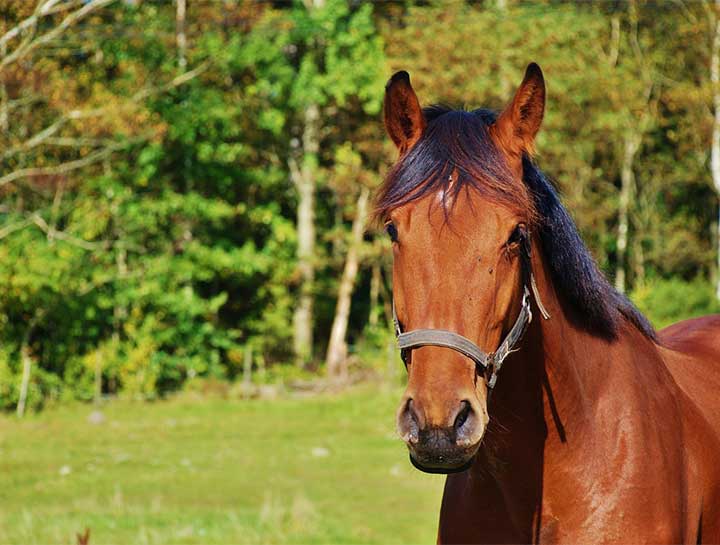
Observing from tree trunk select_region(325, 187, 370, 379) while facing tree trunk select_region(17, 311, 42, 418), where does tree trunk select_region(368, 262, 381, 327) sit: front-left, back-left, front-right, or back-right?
back-right

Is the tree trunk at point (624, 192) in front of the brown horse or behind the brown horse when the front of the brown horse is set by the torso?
behind

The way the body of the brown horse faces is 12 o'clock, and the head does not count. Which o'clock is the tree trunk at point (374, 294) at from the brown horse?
The tree trunk is roughly at 4 o'clock from the brown horse.

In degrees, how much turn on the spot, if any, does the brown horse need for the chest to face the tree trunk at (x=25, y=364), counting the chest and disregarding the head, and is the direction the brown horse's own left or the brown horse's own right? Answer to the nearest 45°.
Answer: approximately 90° to the brown horse's own right

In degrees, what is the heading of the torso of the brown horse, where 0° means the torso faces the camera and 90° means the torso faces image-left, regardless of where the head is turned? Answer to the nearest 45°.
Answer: approximately 45°

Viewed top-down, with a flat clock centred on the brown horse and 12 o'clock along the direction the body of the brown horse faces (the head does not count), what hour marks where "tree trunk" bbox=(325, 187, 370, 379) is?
The tree trunk is roughly at 4 o'clock from the brown horse.

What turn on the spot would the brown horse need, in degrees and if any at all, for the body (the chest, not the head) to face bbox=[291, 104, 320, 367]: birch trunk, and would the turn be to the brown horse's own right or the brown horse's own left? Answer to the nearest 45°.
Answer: approximately 135° to the brown horse's own right
